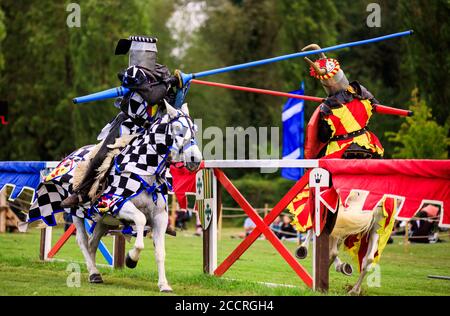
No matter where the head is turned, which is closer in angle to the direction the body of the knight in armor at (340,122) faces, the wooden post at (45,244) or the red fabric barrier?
the wooden post

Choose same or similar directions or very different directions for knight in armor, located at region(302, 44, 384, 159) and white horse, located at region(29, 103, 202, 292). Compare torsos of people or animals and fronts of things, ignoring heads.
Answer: very different directions

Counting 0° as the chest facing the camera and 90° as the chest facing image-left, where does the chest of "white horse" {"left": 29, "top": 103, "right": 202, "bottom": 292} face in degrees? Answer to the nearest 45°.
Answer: approximately 315°

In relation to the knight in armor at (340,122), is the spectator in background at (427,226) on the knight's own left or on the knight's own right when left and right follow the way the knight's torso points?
on the knight's own right

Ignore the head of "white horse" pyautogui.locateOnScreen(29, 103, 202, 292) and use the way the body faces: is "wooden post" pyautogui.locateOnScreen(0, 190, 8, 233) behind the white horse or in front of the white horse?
behind

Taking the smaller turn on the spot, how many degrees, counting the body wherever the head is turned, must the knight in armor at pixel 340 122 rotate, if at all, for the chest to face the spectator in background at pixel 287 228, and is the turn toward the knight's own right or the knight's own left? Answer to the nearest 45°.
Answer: approximately 45° to the knight's own right

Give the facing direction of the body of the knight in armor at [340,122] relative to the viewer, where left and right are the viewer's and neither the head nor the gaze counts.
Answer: facing away from the viewer and to the left of the viewer

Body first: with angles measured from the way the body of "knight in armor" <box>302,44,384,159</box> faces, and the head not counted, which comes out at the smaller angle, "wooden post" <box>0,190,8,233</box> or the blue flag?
the wooden post

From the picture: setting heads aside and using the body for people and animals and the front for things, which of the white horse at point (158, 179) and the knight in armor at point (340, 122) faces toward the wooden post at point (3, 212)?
the knight in armor
